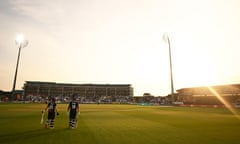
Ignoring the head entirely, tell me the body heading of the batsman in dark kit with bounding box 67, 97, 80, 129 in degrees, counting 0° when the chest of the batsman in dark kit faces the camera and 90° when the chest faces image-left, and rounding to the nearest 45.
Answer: approximately 180°
